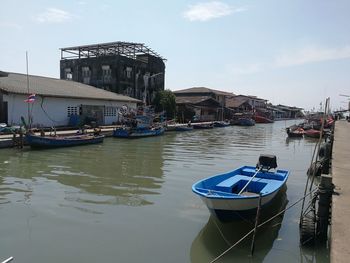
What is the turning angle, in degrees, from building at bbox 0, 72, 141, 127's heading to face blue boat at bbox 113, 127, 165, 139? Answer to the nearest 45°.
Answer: approximately 45° to its left

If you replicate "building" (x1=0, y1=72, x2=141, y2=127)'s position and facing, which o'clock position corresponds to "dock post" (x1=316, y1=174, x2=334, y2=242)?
The dock post is roughly at 1 o'clock from the building.

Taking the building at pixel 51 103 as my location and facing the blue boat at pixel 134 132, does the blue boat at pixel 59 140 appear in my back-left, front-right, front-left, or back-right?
front-right

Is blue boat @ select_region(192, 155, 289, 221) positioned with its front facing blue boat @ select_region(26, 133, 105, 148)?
no

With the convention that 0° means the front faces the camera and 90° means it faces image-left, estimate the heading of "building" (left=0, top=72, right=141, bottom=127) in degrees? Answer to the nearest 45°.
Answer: approximately 315°

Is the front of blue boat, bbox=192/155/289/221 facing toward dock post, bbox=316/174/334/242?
no

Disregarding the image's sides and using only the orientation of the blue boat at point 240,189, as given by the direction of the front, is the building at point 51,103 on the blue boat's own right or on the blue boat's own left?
on the blue boat's own right

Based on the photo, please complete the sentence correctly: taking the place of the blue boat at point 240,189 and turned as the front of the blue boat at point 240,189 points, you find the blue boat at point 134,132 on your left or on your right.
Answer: on your right

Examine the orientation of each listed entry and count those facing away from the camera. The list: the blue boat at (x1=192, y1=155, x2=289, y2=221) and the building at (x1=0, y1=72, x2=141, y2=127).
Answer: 0

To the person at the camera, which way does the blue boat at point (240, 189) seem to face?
facing the viewer and to the left of the viewer
